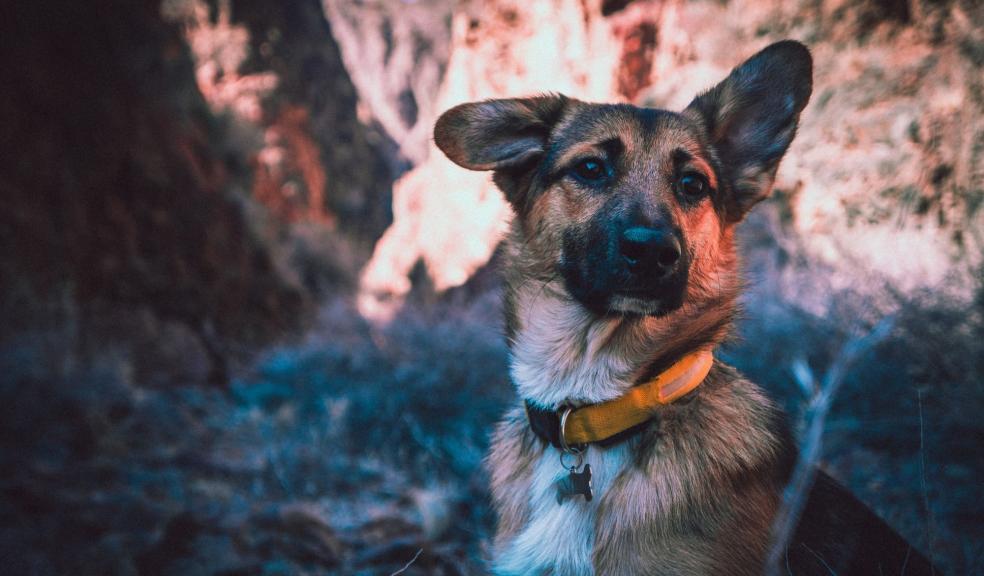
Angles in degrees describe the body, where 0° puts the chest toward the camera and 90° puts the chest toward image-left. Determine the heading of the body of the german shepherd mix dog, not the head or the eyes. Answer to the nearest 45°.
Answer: approximately 45°
